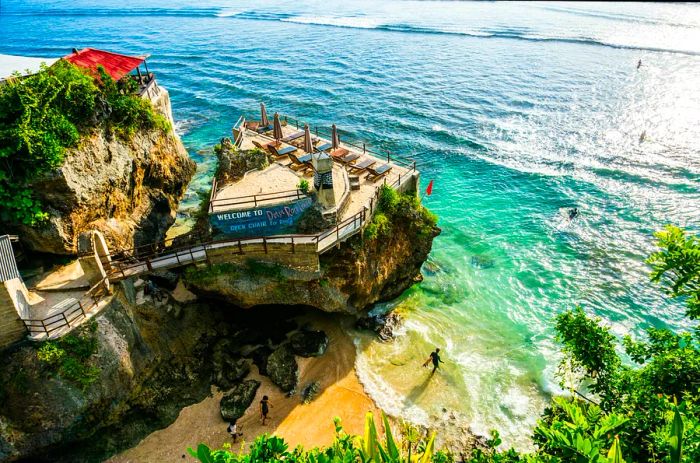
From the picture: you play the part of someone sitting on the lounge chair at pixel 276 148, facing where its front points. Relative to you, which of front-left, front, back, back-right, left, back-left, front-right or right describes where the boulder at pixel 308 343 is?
back-right

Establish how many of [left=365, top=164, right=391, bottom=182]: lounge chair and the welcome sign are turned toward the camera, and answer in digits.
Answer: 1

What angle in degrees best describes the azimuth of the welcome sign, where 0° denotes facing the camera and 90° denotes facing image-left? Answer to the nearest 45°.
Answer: approximately 0°

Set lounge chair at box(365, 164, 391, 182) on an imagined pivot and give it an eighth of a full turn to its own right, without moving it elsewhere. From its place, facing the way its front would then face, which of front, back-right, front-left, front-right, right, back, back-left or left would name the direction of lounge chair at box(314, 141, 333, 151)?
back-left

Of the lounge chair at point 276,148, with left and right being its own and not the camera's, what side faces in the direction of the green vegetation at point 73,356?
back

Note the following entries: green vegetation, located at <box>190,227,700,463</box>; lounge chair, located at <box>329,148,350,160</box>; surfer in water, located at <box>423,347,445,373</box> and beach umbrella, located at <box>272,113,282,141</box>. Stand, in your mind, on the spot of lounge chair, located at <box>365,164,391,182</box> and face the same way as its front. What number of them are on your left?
2

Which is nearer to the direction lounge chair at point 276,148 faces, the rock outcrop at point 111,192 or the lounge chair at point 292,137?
the lounge chair

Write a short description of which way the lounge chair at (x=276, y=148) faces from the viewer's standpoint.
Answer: facing away from the viewer and to the right of the viewer

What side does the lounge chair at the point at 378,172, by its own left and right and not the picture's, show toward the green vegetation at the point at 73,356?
back
